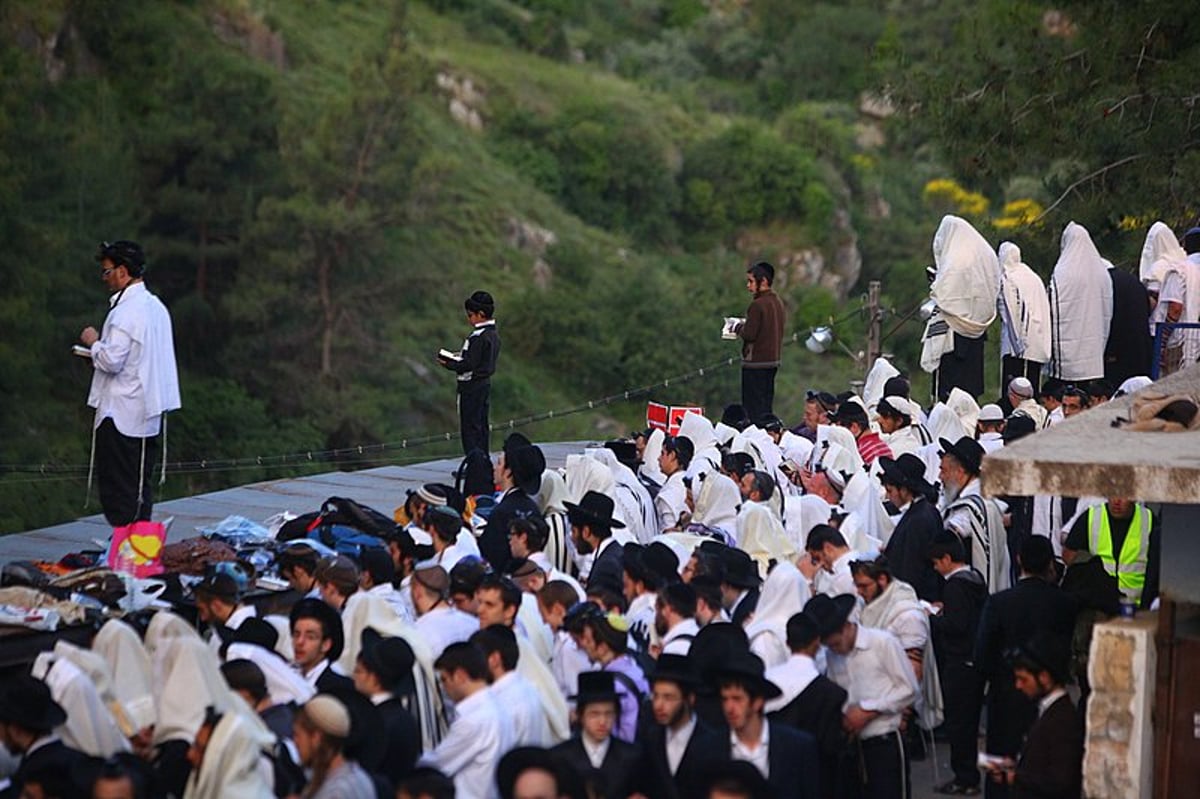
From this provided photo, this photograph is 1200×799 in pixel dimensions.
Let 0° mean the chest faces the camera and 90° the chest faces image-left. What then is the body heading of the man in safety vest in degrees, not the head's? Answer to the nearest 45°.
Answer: approximately 0°

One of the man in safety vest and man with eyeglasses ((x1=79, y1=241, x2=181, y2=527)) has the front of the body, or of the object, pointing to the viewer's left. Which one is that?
the man with eyeglasses

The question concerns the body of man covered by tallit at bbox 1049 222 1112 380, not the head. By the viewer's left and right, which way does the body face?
facing away from the viewer and to the left of the viewer

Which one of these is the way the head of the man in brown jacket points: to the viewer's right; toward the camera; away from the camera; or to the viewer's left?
to the viewer's left
